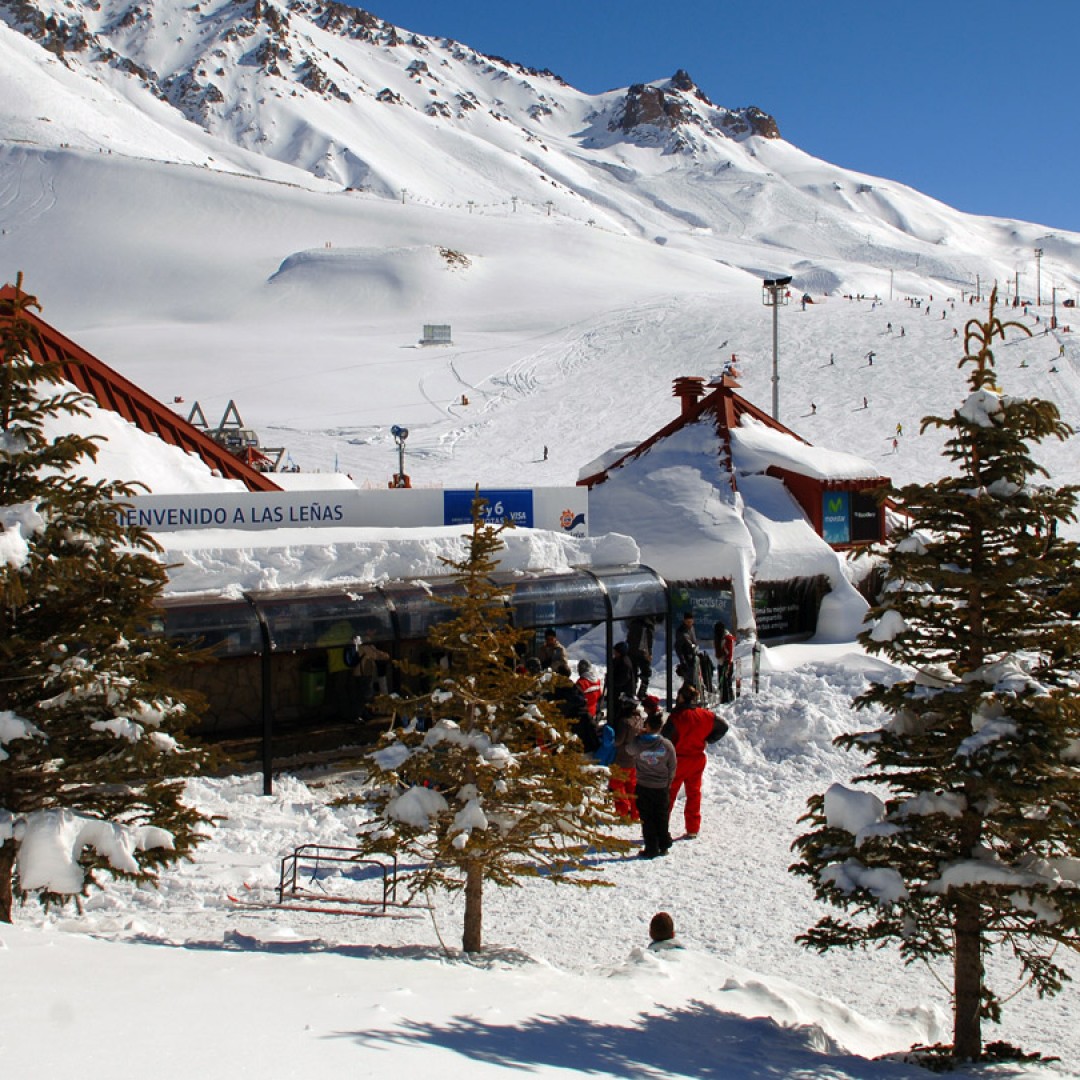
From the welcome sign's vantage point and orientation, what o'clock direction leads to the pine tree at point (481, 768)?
The pine tree is roughly at 12 o'clock from the welcome sign.

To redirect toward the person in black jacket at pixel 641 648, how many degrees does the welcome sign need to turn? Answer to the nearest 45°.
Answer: approximately 90° to its left

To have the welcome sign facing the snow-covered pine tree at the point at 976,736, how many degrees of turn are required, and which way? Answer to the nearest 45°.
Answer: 0° — it already faces it

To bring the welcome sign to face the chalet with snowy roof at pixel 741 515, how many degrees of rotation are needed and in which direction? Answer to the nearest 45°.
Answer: approximately 135° to its left

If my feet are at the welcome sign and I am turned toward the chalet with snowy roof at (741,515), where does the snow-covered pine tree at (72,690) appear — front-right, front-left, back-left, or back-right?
back-right

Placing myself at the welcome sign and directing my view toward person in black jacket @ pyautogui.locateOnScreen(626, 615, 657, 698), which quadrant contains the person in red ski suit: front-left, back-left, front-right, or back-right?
front-right

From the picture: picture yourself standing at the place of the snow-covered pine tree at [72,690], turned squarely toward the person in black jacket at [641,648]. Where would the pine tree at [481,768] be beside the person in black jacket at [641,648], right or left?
right

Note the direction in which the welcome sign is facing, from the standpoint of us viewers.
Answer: facing the viewer

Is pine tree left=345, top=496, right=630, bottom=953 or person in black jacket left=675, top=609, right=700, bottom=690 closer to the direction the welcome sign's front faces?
the pine tree

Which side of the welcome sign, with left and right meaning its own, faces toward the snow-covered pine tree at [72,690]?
front
